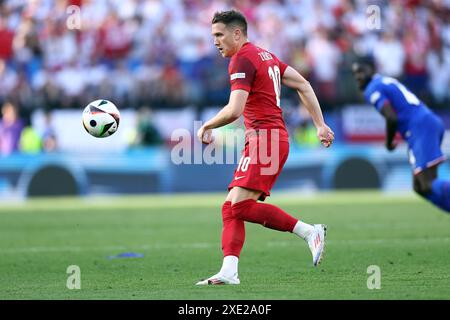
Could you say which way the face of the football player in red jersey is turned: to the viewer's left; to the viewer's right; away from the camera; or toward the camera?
to the viewer's left

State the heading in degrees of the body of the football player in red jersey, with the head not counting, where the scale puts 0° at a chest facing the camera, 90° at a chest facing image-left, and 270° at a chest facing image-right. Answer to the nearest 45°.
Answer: approximately 90°

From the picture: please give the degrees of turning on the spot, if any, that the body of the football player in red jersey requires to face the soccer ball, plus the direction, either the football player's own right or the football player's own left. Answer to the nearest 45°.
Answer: approximately 45° to the football player's own right
